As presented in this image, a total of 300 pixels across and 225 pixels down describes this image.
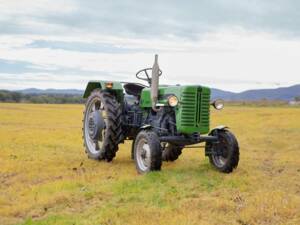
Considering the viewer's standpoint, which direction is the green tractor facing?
facing the viewer and to the right of the viewer
